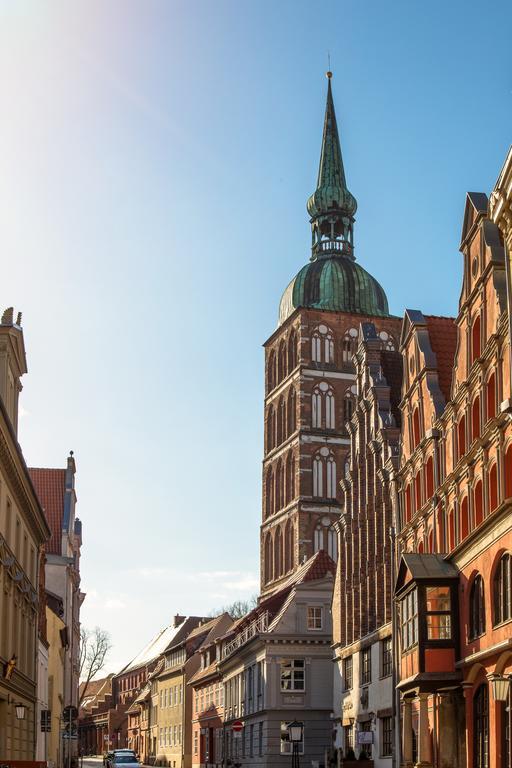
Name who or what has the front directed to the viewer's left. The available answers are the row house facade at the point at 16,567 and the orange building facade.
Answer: the orange building facade

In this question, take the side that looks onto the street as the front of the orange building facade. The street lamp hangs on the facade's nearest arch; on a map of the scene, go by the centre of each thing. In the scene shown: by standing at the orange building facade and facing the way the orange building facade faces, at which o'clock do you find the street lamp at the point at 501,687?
The street lamp is roughly at 9 o'clock from the orange building facade.

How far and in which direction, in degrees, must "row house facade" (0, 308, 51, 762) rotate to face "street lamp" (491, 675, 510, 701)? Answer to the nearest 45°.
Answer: approximately 45° to its right

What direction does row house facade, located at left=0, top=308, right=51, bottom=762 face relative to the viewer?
to the viewer's right

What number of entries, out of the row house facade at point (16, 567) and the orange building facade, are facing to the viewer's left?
1

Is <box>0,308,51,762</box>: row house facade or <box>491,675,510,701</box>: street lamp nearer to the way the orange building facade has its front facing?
the row house facade

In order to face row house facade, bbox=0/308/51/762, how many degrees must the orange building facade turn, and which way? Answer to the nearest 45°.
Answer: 0° — it already faces it

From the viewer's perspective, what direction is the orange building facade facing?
to the viewer's left

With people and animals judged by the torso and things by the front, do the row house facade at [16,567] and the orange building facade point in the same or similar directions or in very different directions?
very different directions

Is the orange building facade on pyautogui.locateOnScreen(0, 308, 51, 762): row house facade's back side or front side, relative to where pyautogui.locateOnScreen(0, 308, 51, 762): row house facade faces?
on the front side
